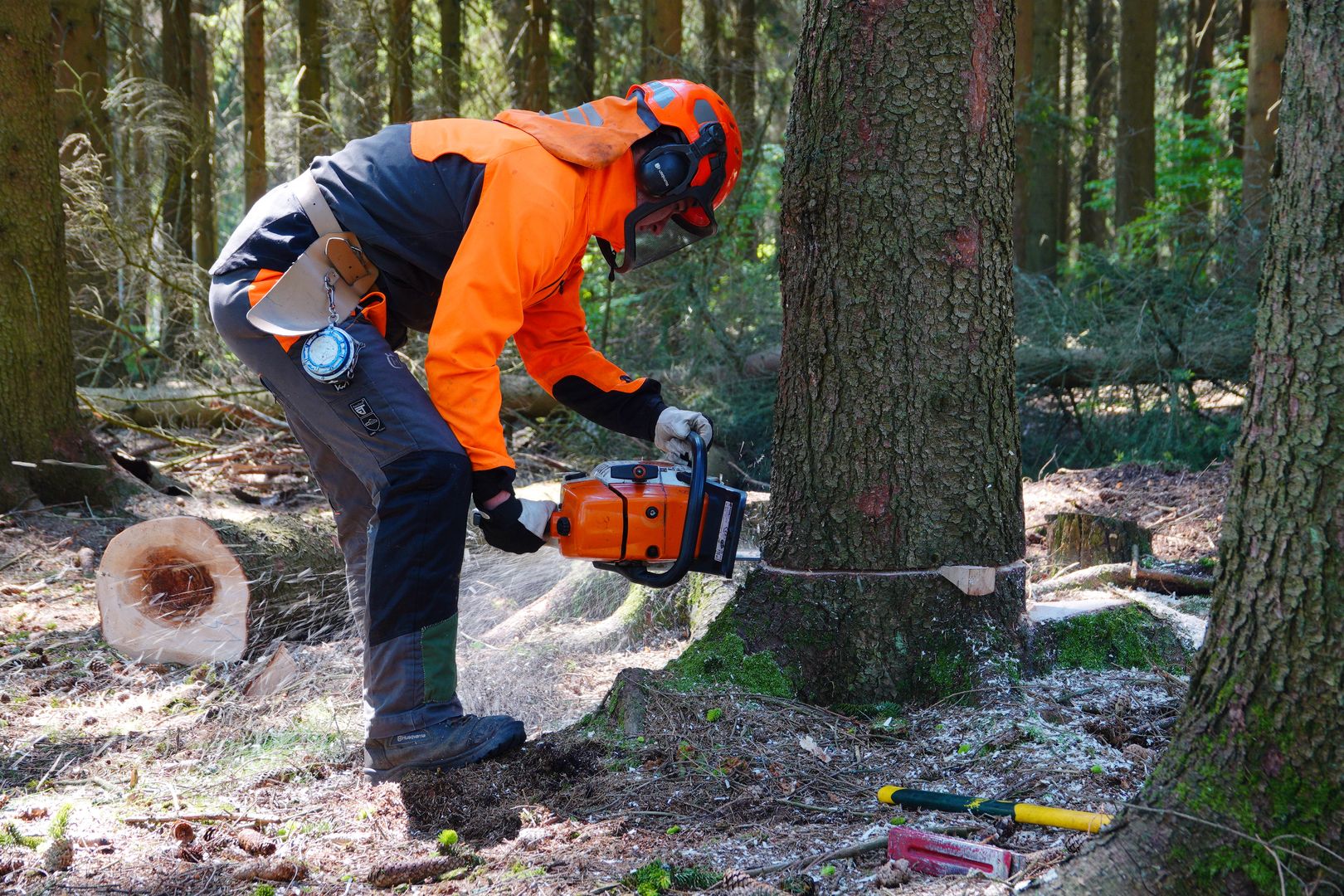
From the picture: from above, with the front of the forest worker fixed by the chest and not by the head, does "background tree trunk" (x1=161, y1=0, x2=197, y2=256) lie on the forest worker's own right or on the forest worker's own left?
on the forest worker's own left

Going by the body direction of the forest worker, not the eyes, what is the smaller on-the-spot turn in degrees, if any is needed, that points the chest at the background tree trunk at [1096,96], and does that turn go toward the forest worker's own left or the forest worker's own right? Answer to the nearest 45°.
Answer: approximately 45° to the forest worker's own left

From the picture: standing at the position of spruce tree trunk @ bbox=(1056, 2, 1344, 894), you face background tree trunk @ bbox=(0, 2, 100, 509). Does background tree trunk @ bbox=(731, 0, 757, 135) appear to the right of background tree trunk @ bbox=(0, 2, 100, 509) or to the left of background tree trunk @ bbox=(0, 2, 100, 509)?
right

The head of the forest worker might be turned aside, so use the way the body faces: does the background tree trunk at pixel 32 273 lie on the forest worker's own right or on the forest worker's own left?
on the forest worker's own left

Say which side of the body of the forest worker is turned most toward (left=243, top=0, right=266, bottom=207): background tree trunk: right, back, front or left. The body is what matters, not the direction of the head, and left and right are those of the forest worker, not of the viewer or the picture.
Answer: left

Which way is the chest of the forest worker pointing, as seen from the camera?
to the viewer's right

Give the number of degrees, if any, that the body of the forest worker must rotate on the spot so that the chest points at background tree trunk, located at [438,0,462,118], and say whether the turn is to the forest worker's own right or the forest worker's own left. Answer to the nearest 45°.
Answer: approximately 90° to the forest worker's own left

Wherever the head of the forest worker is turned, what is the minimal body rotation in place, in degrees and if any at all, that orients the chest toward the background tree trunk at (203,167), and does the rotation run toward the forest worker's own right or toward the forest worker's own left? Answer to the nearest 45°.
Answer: approximately 90° to the forest worker's own left

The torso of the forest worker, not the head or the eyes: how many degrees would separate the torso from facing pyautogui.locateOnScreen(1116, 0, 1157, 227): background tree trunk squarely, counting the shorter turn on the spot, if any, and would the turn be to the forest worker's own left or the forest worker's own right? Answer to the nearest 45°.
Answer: approximately 45° to the forest worker's own left

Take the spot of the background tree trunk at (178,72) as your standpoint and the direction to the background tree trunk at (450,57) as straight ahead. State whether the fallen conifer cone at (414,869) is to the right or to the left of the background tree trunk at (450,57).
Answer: right

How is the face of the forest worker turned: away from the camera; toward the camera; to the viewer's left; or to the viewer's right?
to the viewer's right

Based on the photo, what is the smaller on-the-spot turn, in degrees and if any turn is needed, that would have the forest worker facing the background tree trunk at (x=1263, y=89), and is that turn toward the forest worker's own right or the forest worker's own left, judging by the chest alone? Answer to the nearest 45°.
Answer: approximately 45° to the forest worker's own left

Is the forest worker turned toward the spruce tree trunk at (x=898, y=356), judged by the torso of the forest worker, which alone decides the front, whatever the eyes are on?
yes
